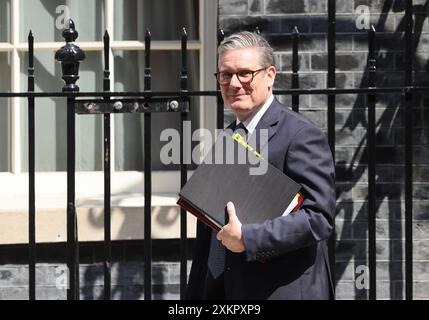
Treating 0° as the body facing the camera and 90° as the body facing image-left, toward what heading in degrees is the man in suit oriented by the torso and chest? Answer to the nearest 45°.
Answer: approximately 45°
